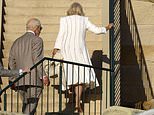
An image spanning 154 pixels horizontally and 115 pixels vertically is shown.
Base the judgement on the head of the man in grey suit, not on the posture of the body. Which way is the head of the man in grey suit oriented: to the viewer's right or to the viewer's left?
to the viewer's right

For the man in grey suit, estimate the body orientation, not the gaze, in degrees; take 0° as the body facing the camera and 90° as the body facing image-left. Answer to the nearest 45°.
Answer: approximately 225°

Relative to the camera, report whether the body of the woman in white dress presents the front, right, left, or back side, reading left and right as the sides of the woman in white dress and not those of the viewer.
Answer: back

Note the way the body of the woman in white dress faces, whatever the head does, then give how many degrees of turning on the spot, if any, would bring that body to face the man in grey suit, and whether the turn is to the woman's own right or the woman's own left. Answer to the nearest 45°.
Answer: approximately 135° to the woman's own left
